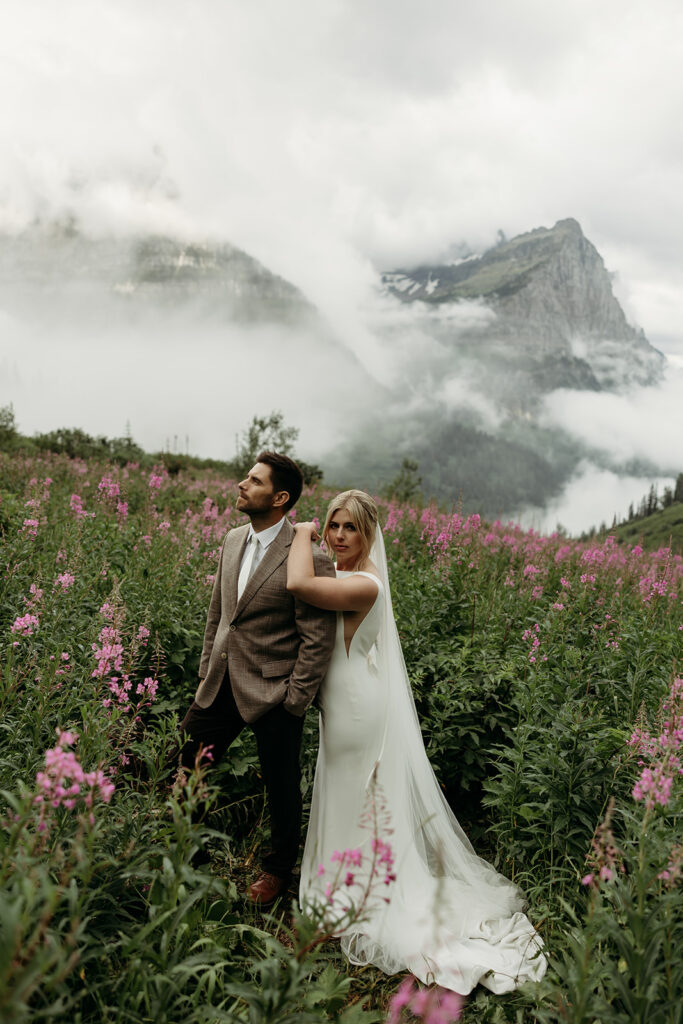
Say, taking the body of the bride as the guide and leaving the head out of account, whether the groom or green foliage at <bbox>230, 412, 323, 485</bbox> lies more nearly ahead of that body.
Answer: the groom

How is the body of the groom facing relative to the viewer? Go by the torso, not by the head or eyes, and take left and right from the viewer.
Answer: facing the viewer and to the left of the viewer

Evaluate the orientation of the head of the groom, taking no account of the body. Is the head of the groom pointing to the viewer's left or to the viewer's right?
to the viewer's left

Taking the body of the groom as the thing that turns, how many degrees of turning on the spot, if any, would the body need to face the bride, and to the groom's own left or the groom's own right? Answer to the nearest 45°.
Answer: approximately 135° to the groom's own left

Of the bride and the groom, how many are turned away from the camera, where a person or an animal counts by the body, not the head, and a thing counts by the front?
0

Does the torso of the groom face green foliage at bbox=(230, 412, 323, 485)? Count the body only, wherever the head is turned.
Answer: no
